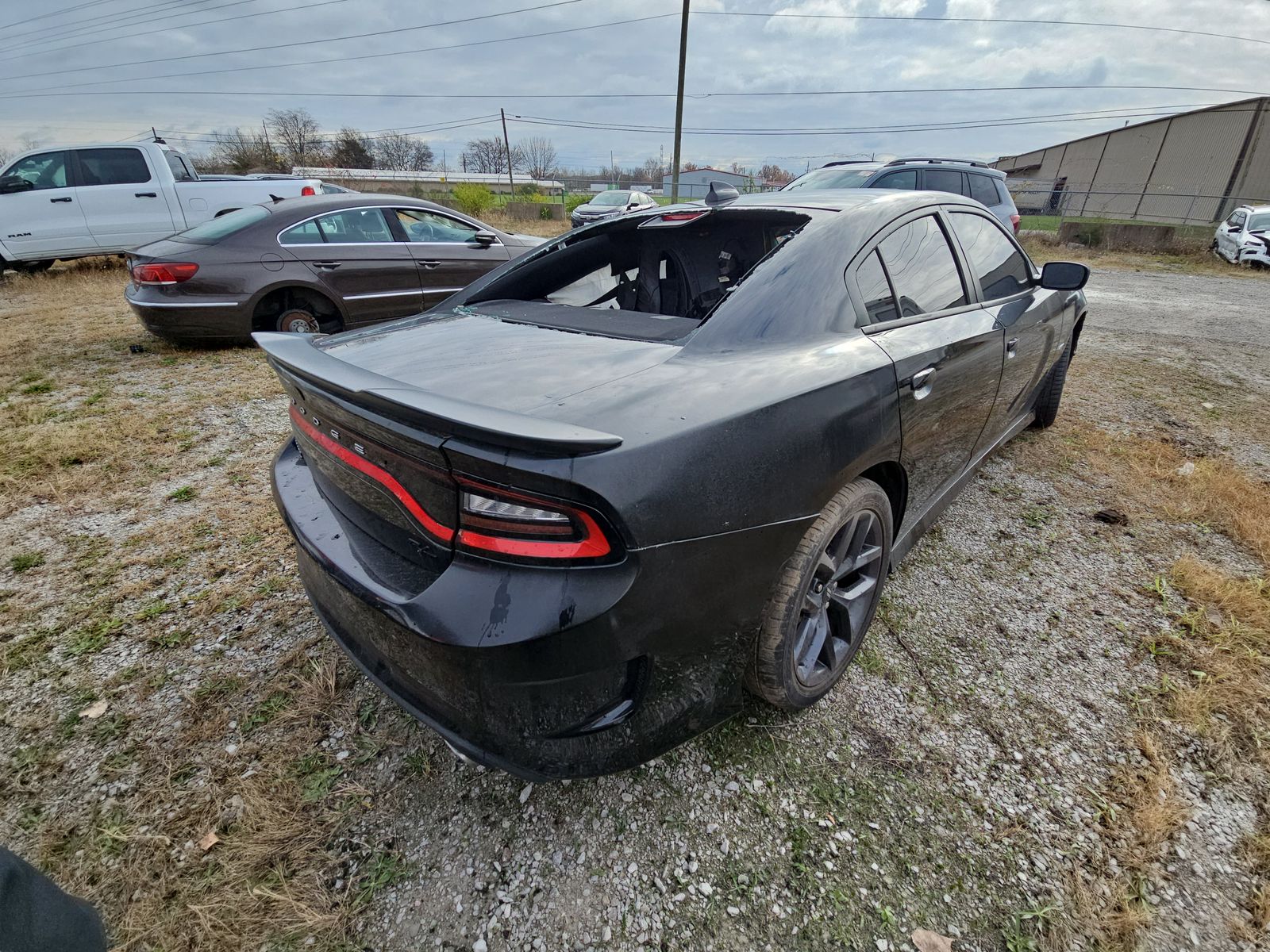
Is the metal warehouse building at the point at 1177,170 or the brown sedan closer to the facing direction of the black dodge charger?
the metal warehouse building

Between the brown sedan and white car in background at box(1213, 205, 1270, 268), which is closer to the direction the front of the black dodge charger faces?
the white car in background

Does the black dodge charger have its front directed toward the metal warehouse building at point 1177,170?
yes

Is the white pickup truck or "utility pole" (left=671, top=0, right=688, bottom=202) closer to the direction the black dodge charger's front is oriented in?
the utility pole

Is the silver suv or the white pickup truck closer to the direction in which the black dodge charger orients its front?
the silver suv

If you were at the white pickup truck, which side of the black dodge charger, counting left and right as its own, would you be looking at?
left

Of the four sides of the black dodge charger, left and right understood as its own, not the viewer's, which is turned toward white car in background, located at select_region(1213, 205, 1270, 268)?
front

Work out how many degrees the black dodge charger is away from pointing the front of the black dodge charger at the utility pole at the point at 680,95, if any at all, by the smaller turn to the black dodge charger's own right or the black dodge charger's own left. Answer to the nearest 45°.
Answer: approximately 45° to the black dodge charger's own left

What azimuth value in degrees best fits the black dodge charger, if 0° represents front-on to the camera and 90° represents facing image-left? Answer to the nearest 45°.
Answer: approximately 225°
